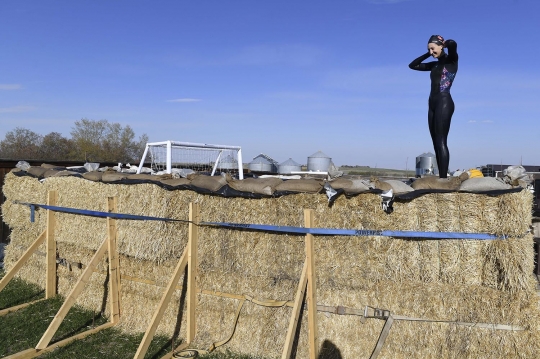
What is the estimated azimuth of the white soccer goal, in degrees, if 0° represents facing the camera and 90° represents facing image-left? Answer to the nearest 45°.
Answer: approximately 315°

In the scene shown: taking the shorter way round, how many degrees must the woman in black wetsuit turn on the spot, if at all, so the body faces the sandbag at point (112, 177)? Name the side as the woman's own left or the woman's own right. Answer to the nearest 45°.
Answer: approximately 45° to the woman's own right

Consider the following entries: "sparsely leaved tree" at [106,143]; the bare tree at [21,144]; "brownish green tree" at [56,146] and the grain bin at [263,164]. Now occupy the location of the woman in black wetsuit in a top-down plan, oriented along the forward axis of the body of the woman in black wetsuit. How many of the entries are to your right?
4

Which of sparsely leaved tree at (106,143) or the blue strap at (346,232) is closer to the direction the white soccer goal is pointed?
the blue strap

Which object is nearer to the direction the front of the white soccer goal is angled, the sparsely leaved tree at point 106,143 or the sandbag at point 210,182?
the sandbag

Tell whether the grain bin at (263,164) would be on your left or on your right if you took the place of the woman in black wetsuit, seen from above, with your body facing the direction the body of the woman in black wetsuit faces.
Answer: on your right

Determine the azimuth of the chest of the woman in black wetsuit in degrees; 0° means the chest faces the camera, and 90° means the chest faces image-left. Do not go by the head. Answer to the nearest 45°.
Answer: approximately 45°
